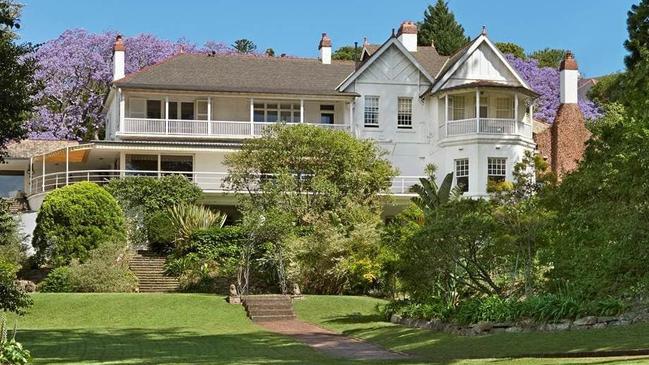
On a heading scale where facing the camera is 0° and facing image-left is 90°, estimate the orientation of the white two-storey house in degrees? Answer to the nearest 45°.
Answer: approximately 0°

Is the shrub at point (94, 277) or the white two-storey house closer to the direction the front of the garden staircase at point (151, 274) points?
the shrub

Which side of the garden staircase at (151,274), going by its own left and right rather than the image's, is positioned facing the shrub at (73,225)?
right

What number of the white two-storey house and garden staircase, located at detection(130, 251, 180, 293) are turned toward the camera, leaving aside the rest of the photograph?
2

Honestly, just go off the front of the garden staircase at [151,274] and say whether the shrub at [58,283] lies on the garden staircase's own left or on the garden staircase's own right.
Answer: on the garden staircase's own right

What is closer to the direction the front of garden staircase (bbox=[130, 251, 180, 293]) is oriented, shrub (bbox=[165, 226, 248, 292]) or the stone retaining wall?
the stone retaining wall

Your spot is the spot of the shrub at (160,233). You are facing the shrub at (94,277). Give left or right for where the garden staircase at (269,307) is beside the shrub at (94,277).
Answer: left

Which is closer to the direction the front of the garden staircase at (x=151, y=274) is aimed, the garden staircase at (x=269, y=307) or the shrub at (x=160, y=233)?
the garden staircase
